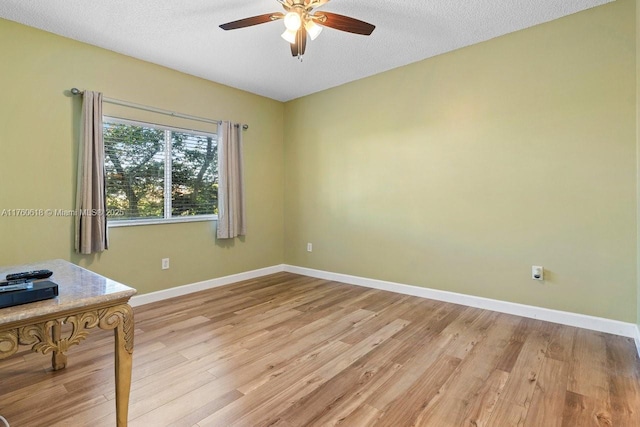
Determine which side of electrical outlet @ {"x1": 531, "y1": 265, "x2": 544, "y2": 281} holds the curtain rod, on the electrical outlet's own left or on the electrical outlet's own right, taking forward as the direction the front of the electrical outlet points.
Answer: on the electrical outlet's own right

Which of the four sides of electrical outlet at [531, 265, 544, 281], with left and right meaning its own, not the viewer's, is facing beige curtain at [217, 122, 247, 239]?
right

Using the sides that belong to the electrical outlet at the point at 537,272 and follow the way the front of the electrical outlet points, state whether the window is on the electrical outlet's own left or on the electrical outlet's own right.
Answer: on the electrical outlet's own right

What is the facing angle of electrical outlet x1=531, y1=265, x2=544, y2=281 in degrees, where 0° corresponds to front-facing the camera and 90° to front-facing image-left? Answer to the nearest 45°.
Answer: approximately 0°

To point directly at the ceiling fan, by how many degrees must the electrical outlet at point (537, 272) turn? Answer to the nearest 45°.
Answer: approximately 45° to its right

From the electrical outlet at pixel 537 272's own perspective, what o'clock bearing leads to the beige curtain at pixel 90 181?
The beige curtain is roughly at 2 o'clock from the electrical outlet.

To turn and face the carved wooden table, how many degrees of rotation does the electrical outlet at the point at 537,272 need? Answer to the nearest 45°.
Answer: approximately 45° to its right

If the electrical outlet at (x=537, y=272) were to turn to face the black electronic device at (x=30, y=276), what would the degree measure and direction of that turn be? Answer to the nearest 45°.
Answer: approximately 45° to its right
